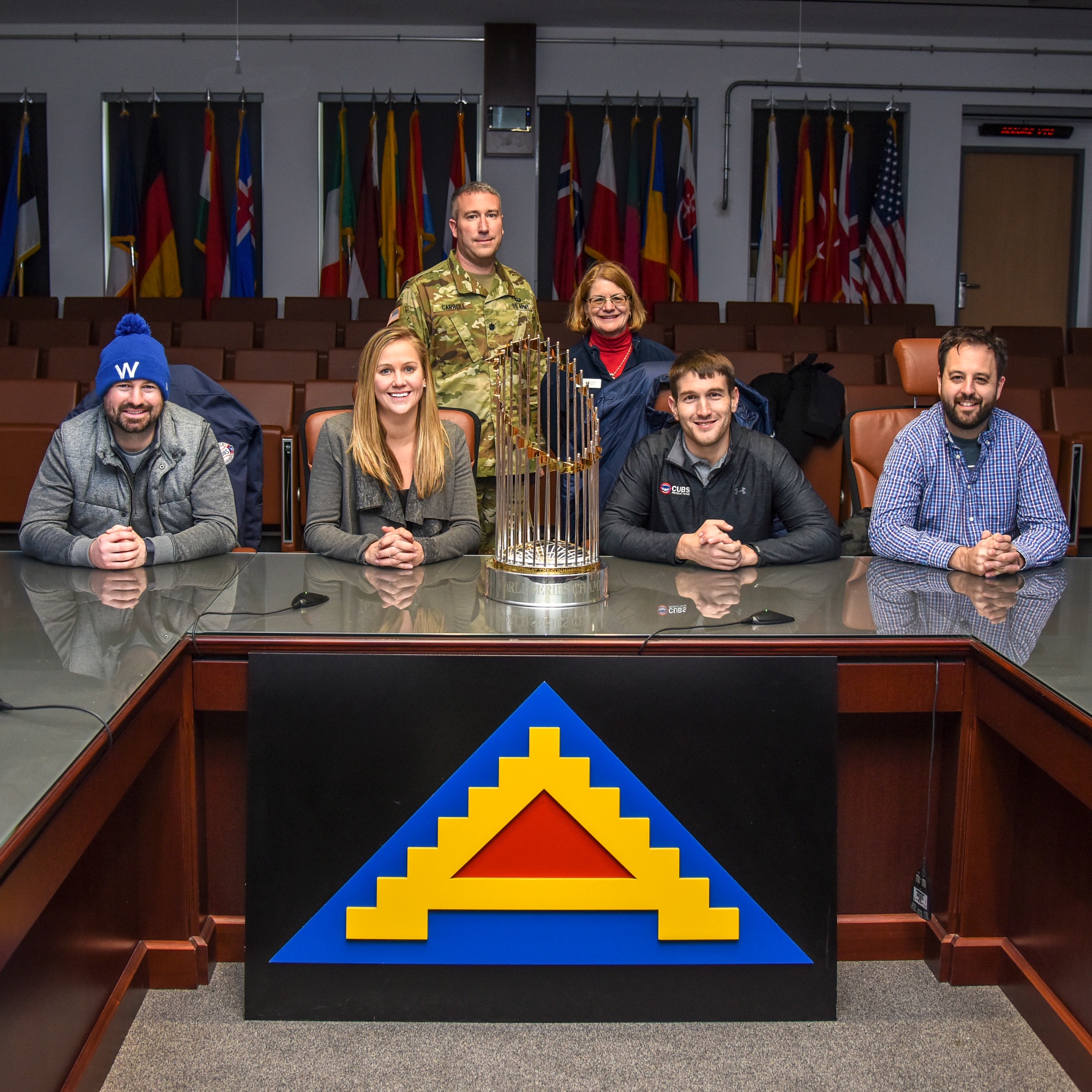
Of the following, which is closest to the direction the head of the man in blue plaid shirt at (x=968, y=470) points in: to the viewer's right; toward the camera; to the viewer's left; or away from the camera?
toward the camera

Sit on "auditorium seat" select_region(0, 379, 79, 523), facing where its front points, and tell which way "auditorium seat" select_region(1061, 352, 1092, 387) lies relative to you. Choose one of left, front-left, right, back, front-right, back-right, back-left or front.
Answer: left

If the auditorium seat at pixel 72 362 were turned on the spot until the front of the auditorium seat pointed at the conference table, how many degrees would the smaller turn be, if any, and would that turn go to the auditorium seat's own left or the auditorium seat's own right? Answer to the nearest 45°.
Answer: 0° — it already faces it

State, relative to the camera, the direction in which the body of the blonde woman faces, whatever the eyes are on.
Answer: toward the camera

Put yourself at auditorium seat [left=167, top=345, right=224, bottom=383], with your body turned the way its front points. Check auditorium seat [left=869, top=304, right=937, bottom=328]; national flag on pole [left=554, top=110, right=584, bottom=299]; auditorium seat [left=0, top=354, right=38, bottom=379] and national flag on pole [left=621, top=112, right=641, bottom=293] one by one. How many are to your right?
1

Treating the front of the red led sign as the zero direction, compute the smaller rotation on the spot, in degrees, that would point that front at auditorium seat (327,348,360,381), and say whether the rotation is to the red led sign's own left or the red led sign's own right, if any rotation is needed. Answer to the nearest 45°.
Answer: approximately 45° to the red led sign's own right

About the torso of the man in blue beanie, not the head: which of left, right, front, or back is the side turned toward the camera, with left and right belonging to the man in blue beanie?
front

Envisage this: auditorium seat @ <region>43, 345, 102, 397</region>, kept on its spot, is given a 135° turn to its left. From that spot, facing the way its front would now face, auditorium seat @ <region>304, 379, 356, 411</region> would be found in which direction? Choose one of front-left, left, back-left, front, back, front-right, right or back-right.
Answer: right

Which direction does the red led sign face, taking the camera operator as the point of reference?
facing the viewer

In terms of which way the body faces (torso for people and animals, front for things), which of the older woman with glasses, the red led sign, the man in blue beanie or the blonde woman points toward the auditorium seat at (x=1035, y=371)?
the red led sign

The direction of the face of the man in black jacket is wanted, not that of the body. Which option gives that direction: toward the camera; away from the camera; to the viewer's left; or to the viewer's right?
toward the camera

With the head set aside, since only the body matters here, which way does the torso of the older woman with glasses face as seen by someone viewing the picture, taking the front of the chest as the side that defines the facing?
toward the camera
